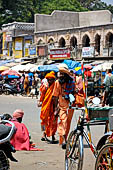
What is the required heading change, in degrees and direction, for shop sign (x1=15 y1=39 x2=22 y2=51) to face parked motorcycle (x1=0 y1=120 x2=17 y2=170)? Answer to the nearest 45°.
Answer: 0° — it already faces it

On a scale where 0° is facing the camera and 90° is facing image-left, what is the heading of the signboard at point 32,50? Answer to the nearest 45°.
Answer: approximately 0°

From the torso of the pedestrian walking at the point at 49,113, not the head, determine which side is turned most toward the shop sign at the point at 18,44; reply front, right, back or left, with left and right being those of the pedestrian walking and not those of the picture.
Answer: back

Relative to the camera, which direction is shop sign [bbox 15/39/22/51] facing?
toward the camera

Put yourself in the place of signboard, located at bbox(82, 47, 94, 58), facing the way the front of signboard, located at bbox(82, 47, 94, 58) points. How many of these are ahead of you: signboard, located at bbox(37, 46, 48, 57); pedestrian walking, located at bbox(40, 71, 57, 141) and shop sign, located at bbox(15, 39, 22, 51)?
1

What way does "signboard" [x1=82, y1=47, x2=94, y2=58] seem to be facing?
toward the camera
